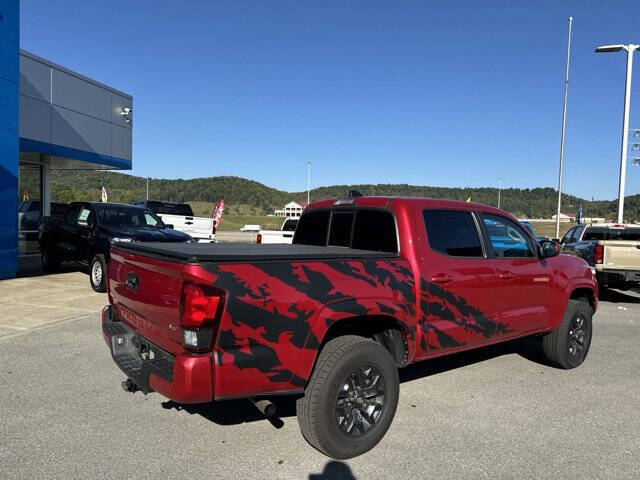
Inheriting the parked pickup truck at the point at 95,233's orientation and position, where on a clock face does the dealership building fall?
The dealership building is roughly at 7 o'clock from the parked pickup truck.

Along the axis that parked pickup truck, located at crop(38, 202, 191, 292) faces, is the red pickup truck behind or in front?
in front

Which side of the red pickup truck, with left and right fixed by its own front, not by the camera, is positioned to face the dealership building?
left

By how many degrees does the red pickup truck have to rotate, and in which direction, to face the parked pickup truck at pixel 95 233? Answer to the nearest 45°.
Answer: approximately 90° to its left

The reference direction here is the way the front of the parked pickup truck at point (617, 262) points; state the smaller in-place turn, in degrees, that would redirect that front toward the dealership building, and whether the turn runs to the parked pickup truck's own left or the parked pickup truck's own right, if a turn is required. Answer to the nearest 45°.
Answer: approximately 45° to the parked pickup truck's own left

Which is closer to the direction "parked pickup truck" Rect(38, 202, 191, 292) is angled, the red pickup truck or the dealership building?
the red pickup truck

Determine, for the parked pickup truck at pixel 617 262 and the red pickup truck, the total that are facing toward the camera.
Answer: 0

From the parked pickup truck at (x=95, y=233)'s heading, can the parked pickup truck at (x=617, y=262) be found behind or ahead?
ahead

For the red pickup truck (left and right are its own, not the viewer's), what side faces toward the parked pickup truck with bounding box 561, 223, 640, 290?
front

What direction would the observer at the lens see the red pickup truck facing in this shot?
facing away from the viewer and to the right of the viewer

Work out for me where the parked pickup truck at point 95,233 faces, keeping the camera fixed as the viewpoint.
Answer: facing the viewer and to the right of the viewer

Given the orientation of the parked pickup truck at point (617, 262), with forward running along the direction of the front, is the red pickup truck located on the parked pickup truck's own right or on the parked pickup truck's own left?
on the parked pickup truck's own left

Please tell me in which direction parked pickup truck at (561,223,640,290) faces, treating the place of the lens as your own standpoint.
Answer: facing away from the viewer and to the left of the viewer

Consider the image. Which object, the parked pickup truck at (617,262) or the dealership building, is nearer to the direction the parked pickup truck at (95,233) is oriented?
the parked pickup truck

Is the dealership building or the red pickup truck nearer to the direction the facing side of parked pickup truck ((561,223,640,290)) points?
the dealership building
